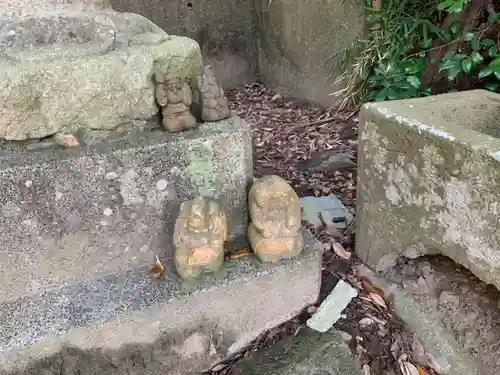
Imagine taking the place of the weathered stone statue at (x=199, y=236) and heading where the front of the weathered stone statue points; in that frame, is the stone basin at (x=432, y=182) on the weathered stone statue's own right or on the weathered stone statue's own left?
on the weathered stone statue's own left

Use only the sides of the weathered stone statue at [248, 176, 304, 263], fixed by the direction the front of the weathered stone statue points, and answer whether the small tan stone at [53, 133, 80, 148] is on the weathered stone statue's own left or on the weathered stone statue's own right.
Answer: on the weathered stone statue's own right

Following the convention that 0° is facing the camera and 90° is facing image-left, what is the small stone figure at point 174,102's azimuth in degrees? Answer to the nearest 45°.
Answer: approximately 0°

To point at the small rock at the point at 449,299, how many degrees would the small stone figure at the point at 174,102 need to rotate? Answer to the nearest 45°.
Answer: approximately 90° to its left

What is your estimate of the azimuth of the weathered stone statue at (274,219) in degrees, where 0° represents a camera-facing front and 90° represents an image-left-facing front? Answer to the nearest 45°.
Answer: approximately 0°
